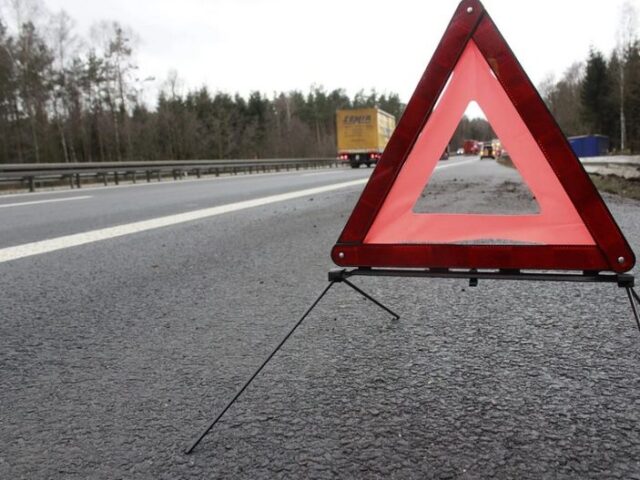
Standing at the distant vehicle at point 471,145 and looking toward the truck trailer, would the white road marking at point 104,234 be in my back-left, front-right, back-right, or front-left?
front-left

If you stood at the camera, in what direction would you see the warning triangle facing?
facing the viewer

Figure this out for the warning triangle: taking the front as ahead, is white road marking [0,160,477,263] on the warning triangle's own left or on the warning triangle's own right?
on the warning triangle's own right

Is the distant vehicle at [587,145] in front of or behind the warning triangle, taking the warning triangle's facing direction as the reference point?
behind

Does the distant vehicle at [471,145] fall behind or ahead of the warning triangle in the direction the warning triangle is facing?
behind

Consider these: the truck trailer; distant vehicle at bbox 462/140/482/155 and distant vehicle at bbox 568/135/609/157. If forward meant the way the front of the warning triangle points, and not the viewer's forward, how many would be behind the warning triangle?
3

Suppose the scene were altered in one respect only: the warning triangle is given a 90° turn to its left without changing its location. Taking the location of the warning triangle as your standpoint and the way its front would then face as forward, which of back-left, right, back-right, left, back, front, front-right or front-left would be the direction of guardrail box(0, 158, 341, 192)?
back-left
